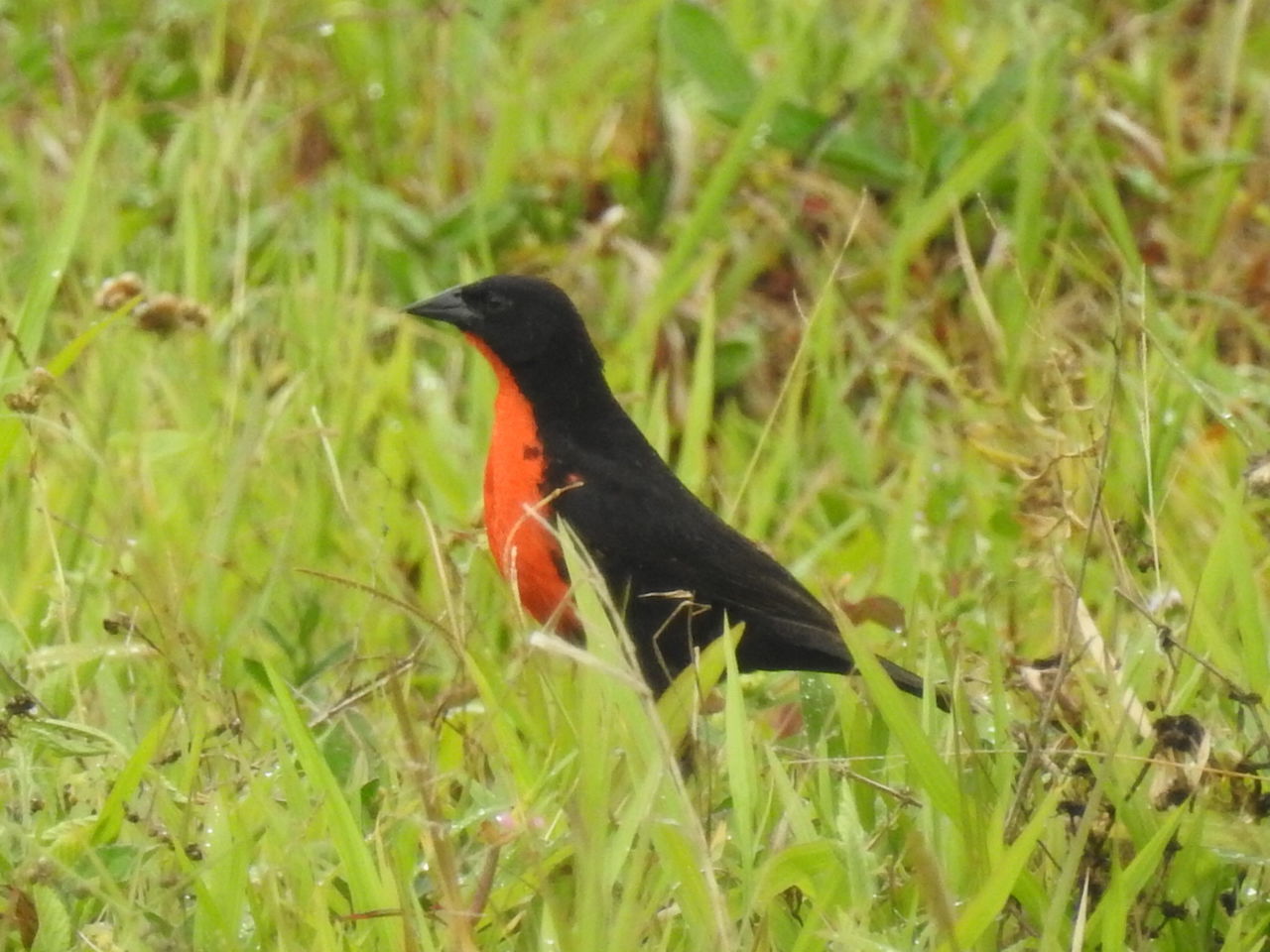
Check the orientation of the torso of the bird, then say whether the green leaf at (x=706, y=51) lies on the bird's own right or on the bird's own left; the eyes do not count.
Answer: on the bird's own right

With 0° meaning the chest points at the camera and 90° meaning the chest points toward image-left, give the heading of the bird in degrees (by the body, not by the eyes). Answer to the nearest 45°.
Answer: approximately 90°
